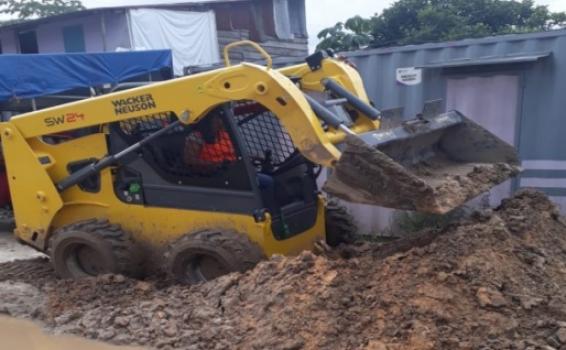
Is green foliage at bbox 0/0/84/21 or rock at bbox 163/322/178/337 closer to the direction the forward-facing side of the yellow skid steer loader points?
the rock

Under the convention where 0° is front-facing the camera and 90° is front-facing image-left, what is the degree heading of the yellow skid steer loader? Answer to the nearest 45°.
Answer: approximately 315°

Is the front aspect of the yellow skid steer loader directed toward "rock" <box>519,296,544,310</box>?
yes

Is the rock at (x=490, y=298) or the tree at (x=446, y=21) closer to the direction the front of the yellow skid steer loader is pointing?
the rock

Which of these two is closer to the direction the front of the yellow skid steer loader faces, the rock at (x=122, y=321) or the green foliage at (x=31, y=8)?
the rock

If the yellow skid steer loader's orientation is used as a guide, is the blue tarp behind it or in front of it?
behind

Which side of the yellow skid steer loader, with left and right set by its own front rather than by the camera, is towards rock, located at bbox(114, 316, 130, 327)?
right

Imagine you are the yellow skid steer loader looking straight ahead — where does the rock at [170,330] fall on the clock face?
The rock is roughly at 2 o'clock from the yellow skid steer loader.

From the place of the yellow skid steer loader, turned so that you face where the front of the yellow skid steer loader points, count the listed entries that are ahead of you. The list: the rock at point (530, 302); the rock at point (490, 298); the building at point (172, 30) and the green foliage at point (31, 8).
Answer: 2

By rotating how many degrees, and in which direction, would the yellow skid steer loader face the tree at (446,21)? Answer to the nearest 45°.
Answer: approximately 90° to its left

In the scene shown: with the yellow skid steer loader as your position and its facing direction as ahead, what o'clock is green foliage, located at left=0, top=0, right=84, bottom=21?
The green foliage is roughly at 7 o'clock from the yellow skid steer loader.

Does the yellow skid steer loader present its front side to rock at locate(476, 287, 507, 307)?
yes
